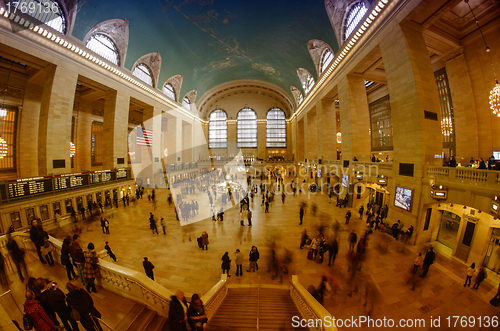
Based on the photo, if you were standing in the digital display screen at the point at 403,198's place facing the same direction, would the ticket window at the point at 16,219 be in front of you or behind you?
in front

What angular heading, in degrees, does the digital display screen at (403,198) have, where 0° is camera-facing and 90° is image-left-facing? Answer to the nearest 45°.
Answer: approximately 45°

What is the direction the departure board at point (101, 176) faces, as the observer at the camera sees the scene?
facing the viewer and to the right of the viewer

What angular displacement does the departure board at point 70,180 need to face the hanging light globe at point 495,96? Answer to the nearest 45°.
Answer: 0° — it already faces it

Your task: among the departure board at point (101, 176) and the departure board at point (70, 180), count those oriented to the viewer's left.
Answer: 0

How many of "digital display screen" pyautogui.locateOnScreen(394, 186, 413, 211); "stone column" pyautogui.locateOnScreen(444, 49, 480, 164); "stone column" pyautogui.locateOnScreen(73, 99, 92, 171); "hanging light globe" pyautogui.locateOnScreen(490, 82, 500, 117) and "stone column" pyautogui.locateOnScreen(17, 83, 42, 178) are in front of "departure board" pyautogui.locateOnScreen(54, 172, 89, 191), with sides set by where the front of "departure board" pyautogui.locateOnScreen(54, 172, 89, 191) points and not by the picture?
3

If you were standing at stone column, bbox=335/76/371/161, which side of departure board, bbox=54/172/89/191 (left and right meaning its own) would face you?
front

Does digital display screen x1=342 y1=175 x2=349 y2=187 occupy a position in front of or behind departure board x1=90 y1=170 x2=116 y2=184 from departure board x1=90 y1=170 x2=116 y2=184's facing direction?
in front

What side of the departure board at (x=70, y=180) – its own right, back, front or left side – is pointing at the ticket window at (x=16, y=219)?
right

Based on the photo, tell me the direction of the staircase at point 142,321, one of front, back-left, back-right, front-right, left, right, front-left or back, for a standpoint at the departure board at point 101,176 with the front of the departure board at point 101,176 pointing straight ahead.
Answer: front-right

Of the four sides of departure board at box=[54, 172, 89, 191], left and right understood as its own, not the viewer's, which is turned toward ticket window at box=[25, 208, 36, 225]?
right
